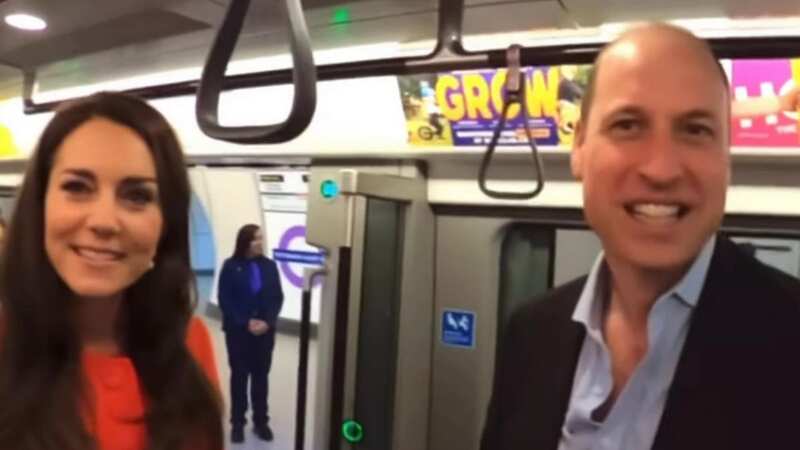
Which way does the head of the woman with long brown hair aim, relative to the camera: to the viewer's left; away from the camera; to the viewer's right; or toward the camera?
toward the camera

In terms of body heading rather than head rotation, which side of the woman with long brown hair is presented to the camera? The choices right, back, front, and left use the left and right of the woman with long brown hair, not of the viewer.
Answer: front

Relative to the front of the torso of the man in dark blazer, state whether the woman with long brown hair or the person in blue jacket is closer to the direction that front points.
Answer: the woman with long brown hair

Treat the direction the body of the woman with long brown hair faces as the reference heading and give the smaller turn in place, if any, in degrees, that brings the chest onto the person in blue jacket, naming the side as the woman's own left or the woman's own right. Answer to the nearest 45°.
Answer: approximately 180°

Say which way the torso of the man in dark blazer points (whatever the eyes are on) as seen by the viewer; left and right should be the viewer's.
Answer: facing the viewer

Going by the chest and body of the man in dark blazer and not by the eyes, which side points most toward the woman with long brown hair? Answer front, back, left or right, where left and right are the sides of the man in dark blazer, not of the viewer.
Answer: right

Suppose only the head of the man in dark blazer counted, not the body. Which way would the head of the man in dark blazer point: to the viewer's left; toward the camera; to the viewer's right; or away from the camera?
toward the camera

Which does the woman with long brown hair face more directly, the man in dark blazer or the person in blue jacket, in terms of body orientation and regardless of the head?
the man in dark blazer

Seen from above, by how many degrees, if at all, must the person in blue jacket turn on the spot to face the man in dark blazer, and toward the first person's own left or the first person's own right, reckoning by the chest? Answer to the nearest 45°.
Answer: approximately 45° to the first person's own right

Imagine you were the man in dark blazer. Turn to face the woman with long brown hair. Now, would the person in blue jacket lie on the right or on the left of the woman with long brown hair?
right

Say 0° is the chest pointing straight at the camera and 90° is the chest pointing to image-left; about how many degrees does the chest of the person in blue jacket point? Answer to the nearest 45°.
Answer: approximately 315°

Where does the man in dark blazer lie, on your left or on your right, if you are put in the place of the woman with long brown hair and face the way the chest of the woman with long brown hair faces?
on your left

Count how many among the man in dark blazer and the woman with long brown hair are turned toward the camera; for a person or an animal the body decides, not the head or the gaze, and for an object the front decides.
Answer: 2

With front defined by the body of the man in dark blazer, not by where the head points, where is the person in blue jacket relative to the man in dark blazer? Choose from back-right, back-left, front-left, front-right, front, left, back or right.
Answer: back-right
